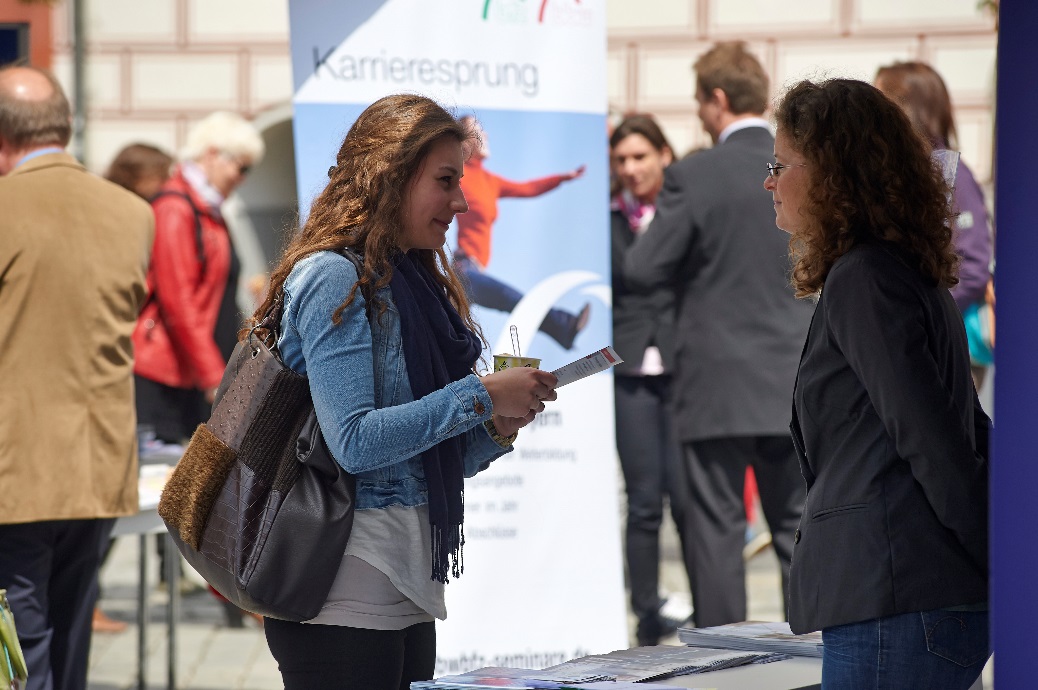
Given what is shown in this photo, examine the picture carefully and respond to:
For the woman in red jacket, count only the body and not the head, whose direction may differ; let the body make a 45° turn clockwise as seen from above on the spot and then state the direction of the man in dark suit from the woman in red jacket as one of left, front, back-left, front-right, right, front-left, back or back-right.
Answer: front

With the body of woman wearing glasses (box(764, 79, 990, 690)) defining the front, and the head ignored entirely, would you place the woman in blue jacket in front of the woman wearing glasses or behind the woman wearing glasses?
in front

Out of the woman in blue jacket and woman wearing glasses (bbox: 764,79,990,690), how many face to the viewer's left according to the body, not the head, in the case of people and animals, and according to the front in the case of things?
1

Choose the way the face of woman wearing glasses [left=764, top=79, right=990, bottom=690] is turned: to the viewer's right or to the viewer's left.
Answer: to the viewer's left

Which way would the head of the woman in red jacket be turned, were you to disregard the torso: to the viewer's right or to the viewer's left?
to the viewer's right

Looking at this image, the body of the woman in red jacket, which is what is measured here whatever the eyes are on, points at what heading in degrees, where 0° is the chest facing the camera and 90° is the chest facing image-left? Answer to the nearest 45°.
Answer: approximately 270°

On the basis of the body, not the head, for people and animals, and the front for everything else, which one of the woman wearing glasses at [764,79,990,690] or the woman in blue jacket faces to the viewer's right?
the woman in blue jacket

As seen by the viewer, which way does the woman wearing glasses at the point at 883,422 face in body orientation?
to the viewer's left

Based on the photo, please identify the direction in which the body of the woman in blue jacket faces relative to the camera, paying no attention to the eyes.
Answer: to the viewer's right

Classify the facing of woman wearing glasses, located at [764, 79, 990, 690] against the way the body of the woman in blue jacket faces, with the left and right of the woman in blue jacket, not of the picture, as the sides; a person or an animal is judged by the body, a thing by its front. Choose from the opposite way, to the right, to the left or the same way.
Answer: the opposite way

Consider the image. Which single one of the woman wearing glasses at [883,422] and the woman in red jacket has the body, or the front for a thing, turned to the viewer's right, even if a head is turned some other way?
the woman in red jacket

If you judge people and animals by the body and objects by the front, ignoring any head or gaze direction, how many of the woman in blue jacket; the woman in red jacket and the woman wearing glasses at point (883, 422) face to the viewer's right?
2

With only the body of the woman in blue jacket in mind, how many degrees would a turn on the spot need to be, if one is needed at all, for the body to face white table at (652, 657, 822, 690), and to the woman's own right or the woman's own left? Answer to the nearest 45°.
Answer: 0° — they already face it

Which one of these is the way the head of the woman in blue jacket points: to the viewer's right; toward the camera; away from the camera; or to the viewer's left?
to the viewer's right
